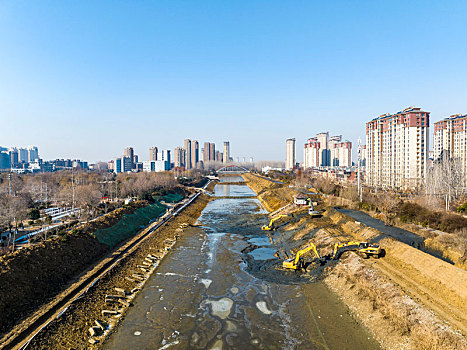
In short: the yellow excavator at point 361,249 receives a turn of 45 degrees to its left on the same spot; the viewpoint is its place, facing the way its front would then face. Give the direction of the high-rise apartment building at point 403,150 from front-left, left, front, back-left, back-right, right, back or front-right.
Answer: back-right

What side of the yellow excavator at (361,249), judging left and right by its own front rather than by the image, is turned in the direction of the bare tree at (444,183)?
right

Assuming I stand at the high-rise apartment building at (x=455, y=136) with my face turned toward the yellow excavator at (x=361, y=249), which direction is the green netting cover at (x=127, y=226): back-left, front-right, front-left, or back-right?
front-right

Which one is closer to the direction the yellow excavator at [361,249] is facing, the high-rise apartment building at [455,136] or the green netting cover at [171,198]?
the green netting cover

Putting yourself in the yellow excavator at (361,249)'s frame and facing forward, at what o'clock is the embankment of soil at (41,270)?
The embankment of soil is roughly at 11 o'clock from the yellow excavator.

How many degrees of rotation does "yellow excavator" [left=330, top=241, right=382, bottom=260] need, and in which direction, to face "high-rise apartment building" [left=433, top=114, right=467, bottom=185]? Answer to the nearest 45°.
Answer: approximately 90° to its right

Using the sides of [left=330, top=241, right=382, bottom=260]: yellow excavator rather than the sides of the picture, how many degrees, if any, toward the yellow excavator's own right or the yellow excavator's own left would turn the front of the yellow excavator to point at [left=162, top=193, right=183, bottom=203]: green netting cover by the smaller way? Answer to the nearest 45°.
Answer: approximately 45° to the yellow excavator's own right

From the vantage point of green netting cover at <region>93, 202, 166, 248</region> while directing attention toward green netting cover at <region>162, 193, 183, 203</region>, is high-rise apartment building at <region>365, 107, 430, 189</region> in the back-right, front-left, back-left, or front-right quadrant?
front-right

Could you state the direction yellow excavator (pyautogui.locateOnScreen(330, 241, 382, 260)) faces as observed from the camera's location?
facing to the left of the viewer

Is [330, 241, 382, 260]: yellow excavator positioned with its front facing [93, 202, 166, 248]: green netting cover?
yes

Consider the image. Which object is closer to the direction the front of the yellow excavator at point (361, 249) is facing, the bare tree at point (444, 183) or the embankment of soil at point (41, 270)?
the embankment of soil

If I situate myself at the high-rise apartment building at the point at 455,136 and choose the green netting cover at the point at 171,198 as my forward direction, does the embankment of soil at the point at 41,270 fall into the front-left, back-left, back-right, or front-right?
front-left
